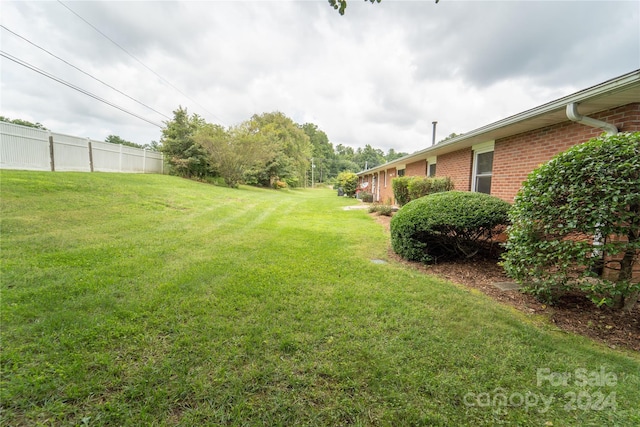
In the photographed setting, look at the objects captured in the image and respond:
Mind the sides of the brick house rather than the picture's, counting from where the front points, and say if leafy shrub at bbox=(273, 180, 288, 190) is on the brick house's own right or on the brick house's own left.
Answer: on the brick house's own right

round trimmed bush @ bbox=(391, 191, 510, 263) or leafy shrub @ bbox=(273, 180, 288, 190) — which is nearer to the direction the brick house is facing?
the round trimmed bush

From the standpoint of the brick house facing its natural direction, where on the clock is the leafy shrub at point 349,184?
The leafy shrub is roughly at 3 o'clock from the brick house.

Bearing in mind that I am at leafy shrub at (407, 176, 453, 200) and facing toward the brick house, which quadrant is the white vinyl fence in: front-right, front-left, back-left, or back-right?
back-right

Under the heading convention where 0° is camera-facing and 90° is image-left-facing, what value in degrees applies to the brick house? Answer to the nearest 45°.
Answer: approximately 45°

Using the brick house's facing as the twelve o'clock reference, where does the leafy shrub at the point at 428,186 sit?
The leafy shrub is roughly at 3 o'clock from the brick house.
